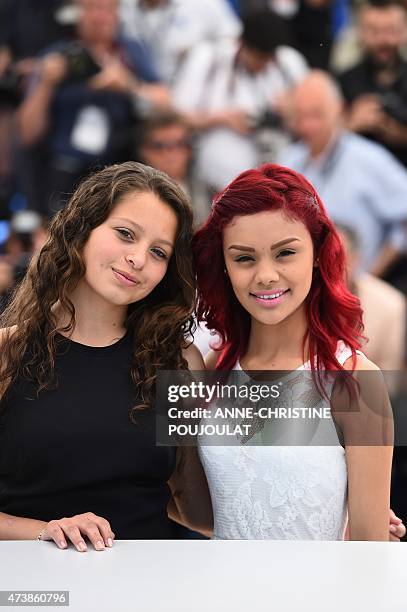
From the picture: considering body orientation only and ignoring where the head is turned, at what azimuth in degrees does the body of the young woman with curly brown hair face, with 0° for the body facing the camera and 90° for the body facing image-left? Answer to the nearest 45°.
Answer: approximately 0°

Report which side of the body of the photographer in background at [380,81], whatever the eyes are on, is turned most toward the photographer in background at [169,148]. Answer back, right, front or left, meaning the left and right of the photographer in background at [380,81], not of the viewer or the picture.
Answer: right

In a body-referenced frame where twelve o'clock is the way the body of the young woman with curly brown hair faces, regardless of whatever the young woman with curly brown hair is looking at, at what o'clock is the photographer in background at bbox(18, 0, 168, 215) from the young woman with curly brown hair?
The photographer in background is roughly at 6 o'clock from the young woman with curly brown hair.

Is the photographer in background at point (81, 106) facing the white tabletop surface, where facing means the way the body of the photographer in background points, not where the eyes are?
yes

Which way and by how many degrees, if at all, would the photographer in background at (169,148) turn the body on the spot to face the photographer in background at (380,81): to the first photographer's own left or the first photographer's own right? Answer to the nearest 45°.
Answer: approximately 90° to the first photographer's own left

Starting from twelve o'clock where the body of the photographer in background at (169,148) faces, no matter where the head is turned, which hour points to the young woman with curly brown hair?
The young woman with curly brown hair is roughly at 12 o'clock from the photographer in background.

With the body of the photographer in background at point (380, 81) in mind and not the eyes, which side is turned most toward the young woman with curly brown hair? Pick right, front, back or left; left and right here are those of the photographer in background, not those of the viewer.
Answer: front

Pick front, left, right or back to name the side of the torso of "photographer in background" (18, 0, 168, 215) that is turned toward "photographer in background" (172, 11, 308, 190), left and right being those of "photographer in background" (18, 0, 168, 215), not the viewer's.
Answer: left

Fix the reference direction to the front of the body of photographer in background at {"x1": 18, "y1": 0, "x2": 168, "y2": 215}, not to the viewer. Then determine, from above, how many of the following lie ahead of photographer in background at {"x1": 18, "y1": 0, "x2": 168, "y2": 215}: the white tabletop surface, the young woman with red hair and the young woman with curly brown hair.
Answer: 3

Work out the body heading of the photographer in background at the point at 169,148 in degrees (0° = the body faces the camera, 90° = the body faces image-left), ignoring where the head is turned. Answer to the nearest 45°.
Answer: approximately 0°

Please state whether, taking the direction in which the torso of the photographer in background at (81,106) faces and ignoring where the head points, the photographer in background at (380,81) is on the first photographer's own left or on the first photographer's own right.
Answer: on the first photographer's own left

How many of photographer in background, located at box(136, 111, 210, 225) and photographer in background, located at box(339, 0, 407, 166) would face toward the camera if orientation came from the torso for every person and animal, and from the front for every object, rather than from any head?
2

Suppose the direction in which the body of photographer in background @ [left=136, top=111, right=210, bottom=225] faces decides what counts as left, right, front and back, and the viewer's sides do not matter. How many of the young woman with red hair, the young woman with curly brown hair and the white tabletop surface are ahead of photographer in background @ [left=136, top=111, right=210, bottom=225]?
3
